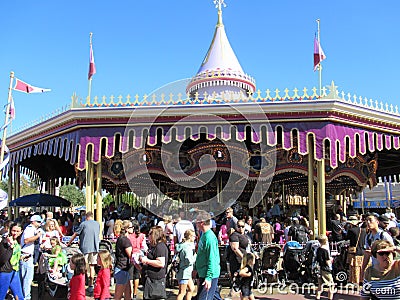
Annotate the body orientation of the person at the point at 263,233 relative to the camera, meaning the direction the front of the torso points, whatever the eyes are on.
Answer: away from the camera

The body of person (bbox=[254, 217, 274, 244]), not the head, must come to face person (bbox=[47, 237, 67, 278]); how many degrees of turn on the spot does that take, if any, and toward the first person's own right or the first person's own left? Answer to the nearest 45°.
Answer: approximately 135° to the first person's own left

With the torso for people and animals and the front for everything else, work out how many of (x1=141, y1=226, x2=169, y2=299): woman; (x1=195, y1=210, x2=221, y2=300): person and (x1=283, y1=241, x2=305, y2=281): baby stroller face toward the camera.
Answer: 1

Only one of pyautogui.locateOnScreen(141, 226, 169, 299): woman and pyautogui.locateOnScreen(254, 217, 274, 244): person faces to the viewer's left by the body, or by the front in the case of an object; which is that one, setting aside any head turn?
the woman

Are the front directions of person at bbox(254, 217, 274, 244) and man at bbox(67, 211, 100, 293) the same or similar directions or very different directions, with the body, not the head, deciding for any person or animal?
same or similar directions

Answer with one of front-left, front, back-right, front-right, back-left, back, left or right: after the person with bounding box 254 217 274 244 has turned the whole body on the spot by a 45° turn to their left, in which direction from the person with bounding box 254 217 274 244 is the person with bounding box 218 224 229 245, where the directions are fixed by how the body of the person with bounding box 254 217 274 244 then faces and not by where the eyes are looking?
left
